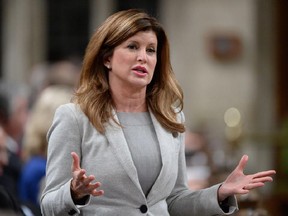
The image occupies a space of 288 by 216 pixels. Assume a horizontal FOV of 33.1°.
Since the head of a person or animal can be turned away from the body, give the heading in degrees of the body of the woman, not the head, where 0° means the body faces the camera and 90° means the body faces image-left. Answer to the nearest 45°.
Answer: approximately 315°
